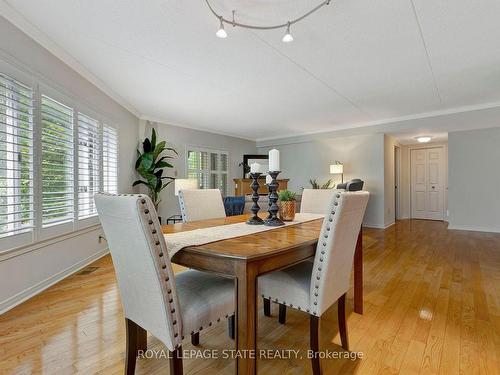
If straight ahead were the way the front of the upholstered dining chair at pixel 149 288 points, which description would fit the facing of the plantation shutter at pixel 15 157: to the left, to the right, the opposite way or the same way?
to the right

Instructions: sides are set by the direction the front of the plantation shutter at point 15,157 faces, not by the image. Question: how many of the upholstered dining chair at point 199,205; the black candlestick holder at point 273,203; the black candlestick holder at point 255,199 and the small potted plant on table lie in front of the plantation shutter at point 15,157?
4

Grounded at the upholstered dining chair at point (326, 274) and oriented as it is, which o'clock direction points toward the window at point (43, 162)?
The window is roughly at 11 o'clock from the upholstered dining chair.

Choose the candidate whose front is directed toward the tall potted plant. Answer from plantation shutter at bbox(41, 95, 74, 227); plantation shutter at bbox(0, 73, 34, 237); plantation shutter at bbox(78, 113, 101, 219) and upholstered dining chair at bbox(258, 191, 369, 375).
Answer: the upholstered dining chair

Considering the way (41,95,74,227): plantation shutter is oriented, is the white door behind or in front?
in front

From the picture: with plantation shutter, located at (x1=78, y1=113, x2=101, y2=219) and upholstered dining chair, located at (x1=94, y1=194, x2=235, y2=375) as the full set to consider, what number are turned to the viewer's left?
0

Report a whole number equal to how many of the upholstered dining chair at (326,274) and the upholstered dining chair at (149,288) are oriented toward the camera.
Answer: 0

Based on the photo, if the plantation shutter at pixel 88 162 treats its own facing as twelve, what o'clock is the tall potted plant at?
The tall potted plant is roughly at 9 o'clock from the plantation shutter.

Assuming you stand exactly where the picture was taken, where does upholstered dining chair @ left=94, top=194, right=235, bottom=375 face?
facing away from the viewer and to the right of the viewer

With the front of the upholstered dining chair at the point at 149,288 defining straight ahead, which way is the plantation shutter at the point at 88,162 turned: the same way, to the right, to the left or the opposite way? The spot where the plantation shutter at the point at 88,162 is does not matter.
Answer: to the right
